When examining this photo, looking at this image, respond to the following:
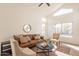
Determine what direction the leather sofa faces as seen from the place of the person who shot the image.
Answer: facing the viewer and to the right of the viewer

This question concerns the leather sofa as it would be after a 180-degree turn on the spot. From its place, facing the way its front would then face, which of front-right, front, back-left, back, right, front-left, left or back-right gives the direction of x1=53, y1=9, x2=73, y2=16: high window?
back-right

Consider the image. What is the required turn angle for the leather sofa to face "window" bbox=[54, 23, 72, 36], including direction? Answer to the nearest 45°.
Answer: approximately 45° to its left
